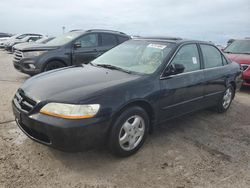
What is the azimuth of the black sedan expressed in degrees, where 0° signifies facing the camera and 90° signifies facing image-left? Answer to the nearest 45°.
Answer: approximately 45°

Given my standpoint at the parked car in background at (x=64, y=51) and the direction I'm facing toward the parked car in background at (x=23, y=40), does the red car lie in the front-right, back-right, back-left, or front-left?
back-right

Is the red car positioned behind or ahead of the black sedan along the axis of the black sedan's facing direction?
behind

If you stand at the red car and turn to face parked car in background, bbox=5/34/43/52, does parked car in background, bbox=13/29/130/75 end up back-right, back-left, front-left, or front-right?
front-left

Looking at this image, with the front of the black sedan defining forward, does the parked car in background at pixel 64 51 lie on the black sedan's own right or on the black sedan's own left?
on the black sedan's own right

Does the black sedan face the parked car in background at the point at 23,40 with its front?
no

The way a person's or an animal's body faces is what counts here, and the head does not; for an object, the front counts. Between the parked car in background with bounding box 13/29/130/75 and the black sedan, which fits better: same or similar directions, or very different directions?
same or similar directions

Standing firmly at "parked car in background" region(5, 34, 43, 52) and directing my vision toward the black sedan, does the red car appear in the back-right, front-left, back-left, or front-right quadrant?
front-left

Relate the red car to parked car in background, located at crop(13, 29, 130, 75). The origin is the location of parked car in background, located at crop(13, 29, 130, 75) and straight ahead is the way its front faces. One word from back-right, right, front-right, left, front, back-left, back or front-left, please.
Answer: back-left

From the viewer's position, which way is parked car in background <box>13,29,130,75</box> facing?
facing the viewer and to the left of the viewer

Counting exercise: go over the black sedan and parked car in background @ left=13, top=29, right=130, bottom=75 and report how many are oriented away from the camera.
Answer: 0

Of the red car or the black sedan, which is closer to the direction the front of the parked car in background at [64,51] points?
the black sedan

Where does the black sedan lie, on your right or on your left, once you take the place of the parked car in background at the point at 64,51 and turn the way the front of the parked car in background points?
on your left
